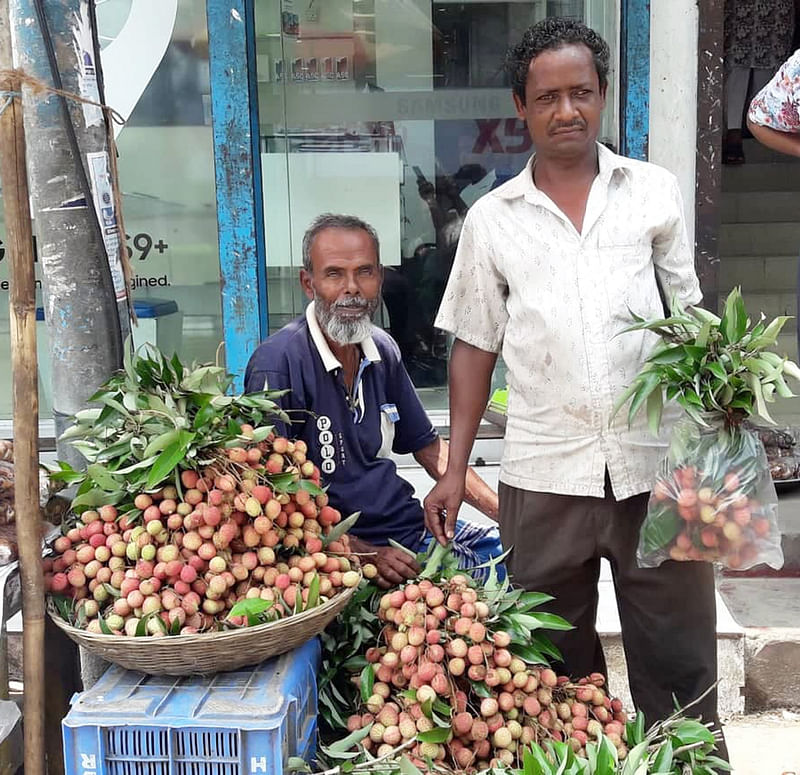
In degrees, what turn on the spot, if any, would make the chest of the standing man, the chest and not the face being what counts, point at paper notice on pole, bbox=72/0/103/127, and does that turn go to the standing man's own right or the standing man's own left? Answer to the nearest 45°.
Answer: approximately 90° to the standing man's own right

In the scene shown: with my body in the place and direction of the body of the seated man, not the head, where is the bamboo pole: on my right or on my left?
on my right

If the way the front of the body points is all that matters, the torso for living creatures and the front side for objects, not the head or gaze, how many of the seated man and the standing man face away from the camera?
0

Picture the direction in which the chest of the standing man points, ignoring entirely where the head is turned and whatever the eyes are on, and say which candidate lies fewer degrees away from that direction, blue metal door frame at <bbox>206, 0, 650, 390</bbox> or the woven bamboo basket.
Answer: the woven bamboo basket

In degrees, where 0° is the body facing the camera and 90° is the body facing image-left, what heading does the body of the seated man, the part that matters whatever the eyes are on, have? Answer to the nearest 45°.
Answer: approximately 315°
